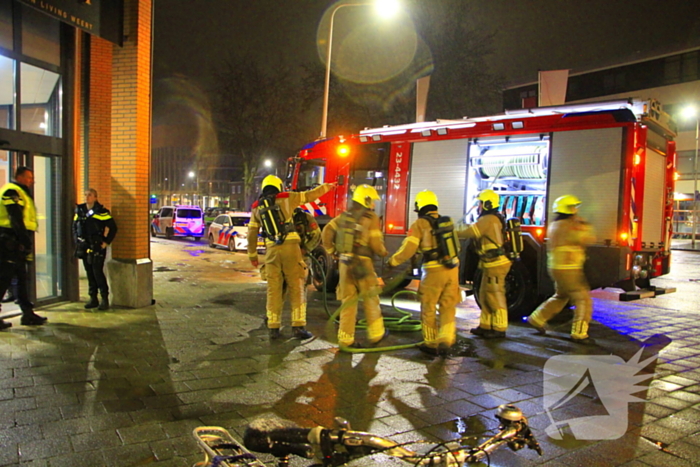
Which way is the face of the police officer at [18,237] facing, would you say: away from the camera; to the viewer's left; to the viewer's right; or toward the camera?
to the viewer's right

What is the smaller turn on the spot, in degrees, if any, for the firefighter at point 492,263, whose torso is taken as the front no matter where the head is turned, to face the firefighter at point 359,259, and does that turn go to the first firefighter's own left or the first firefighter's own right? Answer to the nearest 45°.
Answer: approximately 45° to the first firefighter's own left

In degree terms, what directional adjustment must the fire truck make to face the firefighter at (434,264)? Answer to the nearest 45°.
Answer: approximately 90° to its left

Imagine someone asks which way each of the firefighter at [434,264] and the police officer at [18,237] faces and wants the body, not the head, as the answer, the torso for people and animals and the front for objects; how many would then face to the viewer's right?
1

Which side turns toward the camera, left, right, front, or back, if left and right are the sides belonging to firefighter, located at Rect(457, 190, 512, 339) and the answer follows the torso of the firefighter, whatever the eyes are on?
left

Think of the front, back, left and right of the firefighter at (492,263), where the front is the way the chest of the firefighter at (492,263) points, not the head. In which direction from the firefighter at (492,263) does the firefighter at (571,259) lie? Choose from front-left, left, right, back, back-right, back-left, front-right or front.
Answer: back

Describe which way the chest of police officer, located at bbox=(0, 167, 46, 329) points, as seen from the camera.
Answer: to the viewer's right

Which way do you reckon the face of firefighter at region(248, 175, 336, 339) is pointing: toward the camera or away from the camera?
away from the camera
